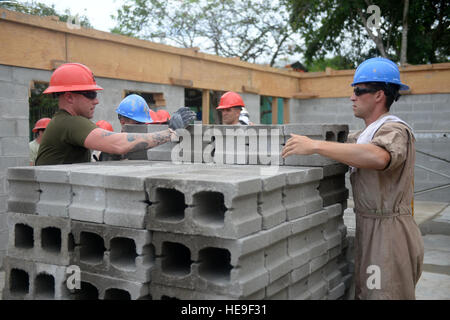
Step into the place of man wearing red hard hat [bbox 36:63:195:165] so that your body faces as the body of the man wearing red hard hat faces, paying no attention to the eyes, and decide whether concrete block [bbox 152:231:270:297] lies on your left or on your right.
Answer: on your right

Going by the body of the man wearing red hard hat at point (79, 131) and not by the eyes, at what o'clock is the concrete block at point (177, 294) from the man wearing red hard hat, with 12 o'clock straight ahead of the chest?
The concrete block is roughly at 2 o'clock from the man wearing red hard hat.

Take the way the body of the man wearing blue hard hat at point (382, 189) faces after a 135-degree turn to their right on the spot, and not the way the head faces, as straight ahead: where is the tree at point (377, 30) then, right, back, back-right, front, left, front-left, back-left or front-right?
front-left

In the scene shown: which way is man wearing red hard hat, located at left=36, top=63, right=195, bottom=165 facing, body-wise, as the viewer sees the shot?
to the viewer's right

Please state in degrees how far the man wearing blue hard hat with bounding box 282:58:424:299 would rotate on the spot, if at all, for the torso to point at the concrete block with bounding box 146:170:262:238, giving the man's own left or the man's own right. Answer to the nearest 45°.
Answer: approximately 45° to the man's own left

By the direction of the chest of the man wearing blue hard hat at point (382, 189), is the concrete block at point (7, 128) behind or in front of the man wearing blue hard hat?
in front

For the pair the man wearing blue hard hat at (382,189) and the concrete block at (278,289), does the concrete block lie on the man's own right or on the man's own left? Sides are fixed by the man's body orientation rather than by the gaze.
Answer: on the man's own left

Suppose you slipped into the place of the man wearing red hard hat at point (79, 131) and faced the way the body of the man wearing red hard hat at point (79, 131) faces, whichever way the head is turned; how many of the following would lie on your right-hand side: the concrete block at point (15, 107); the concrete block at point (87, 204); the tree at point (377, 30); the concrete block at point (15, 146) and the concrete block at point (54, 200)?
2

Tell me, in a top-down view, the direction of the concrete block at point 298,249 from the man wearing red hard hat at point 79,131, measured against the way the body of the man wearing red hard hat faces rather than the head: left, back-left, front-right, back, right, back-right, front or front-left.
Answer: front-right

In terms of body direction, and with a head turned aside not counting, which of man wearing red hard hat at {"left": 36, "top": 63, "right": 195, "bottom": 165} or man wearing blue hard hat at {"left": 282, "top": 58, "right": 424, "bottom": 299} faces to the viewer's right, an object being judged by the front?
the man wearing red hard hat

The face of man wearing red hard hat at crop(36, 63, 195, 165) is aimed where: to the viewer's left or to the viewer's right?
to the viewer's right

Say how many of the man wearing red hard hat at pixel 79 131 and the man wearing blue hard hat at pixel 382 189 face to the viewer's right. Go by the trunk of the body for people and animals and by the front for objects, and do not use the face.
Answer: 1

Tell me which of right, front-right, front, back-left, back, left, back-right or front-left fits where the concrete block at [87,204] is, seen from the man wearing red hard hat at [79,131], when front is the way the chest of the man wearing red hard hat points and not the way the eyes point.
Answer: right

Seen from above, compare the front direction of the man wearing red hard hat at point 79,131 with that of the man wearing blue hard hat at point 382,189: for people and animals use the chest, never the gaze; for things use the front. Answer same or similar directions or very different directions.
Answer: very different directions

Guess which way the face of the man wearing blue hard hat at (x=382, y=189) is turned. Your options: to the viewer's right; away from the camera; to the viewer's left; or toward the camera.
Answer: to the viewer's left

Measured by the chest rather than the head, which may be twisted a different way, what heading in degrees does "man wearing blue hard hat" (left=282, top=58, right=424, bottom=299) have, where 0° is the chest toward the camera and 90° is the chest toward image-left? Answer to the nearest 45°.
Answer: approximately 90°
